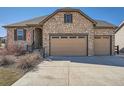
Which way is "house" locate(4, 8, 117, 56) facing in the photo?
toward the camera

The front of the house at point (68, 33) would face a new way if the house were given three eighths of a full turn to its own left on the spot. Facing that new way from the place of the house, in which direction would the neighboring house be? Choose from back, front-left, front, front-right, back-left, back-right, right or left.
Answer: front

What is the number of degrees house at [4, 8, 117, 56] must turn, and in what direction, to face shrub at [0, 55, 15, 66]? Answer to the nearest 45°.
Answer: approximately 45° to its right
